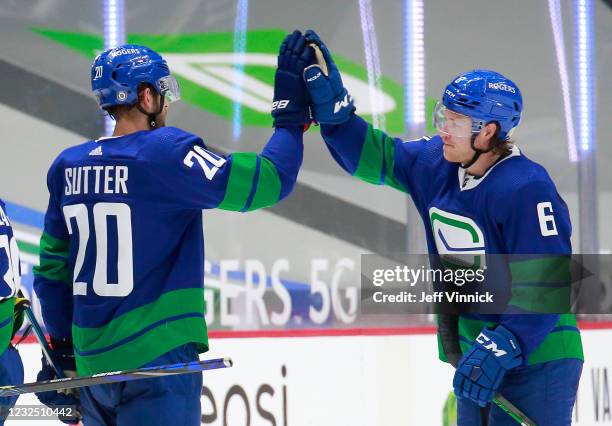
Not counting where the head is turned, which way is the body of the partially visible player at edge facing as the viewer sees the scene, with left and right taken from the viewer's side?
facing away from the viewer and to the left of the viewer

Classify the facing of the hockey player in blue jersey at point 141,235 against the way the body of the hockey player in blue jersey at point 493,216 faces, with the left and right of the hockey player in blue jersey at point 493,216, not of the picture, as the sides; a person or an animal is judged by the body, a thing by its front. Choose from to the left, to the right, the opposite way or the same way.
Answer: the opposite way

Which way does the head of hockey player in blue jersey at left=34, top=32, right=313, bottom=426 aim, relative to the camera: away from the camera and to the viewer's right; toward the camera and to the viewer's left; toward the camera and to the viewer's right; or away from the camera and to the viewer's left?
away from the camera and to the viewer's right

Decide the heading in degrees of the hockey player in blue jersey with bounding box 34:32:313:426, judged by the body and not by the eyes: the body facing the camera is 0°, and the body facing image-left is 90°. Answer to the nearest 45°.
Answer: approximately 225°

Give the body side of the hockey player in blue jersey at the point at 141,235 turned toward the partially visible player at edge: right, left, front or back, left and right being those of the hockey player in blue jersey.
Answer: left

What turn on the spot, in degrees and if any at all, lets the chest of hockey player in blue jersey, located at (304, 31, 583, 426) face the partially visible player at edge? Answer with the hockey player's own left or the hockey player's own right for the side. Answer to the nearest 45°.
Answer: approximately 45° to the hockey player's own right

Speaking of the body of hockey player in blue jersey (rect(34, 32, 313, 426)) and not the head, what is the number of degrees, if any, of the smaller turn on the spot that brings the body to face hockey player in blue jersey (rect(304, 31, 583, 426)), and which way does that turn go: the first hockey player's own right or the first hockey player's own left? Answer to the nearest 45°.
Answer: approximately 45° to the first hockey player's own right
